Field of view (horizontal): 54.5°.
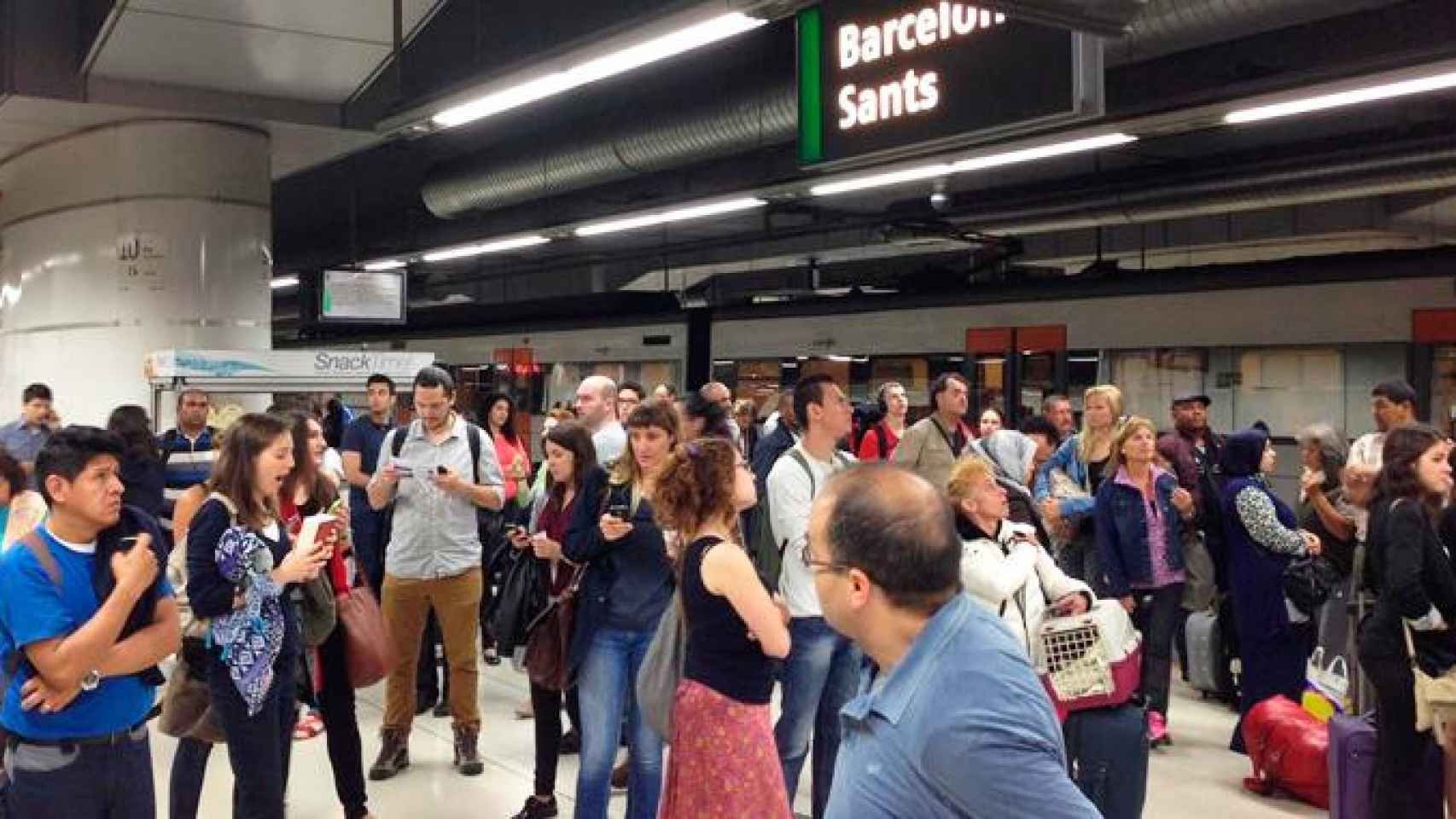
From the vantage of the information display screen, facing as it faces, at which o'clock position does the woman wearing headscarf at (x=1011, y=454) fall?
The woman wearing headscarf is roughly at 11 o'clock from the information display screen.

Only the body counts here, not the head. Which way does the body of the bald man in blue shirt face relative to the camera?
to the viewer's left

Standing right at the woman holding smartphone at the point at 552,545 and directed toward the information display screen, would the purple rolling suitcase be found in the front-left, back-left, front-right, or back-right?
back-right

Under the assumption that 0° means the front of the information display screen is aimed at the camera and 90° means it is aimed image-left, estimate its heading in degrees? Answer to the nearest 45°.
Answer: approximately 0°

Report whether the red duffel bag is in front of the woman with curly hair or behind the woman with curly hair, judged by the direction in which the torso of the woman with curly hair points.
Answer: in front

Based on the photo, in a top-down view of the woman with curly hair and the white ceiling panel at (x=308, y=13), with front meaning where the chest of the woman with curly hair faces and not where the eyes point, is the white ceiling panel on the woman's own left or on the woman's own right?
on the woman's own left

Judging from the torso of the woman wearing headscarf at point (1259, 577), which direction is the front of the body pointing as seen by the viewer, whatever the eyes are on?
to the viewer's right

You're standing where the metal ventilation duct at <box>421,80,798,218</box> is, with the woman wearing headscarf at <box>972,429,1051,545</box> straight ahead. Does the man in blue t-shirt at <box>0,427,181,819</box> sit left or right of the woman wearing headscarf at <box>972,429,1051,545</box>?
right

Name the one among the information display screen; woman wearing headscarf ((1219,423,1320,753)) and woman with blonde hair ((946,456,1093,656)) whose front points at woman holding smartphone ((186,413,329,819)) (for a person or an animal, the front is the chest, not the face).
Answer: the information display screen

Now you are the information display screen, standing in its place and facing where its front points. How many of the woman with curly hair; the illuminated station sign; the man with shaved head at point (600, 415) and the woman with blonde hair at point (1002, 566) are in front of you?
4
